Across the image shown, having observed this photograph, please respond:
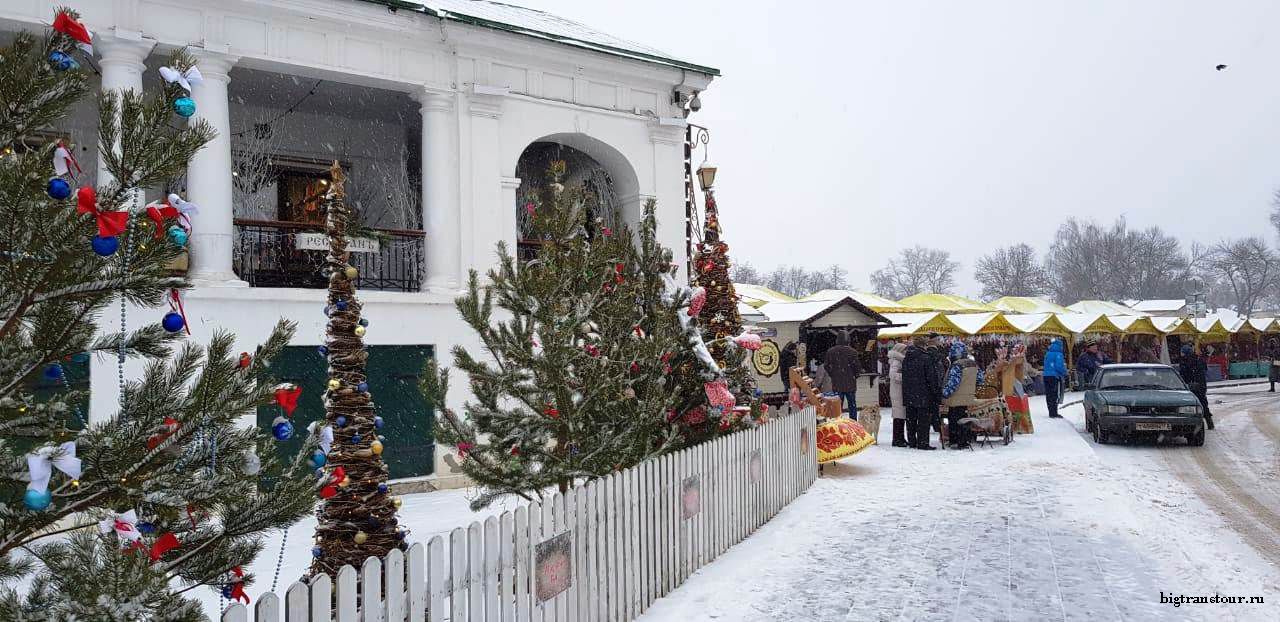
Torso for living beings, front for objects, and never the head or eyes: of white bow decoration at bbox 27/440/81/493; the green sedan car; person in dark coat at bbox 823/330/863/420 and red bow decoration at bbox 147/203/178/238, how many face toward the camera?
3

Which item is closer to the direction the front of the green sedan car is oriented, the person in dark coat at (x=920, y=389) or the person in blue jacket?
the person in dark coat

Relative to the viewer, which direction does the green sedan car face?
toward the camera

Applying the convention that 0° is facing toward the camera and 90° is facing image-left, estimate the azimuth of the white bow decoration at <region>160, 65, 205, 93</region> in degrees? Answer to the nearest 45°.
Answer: approximately 0°

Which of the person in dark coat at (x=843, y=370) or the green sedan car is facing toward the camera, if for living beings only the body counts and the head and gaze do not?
the green sedan car

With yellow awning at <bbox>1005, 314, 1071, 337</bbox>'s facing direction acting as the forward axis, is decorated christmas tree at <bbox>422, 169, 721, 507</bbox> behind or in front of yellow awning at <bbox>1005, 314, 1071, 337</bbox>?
in front

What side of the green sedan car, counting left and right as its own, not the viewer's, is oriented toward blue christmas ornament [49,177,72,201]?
front

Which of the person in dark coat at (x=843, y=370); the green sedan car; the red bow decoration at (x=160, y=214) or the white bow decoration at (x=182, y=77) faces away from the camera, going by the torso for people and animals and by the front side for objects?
the person in dark coat

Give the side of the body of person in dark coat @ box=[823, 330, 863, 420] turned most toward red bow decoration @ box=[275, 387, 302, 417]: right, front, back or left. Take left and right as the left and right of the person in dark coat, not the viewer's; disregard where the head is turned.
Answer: back

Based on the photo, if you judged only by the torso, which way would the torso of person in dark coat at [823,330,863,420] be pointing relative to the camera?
away from the camera

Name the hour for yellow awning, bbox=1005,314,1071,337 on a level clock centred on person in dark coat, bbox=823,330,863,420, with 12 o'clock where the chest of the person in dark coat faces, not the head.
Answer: The yellow awning is roughly at 1 o'clock from the person in dark coat.

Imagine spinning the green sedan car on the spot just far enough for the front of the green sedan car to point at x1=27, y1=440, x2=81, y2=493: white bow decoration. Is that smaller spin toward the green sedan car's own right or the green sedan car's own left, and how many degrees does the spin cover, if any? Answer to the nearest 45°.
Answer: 0° — it already faces it

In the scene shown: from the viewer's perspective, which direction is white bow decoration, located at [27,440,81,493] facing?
toward the camera

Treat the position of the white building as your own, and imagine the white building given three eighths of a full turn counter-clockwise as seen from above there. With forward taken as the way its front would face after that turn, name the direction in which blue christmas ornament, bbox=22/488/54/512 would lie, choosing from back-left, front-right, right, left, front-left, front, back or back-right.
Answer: back

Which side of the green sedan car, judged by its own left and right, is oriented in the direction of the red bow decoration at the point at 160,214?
front

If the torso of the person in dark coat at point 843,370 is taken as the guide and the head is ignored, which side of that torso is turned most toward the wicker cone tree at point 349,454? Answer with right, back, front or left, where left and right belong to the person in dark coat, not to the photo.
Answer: back
